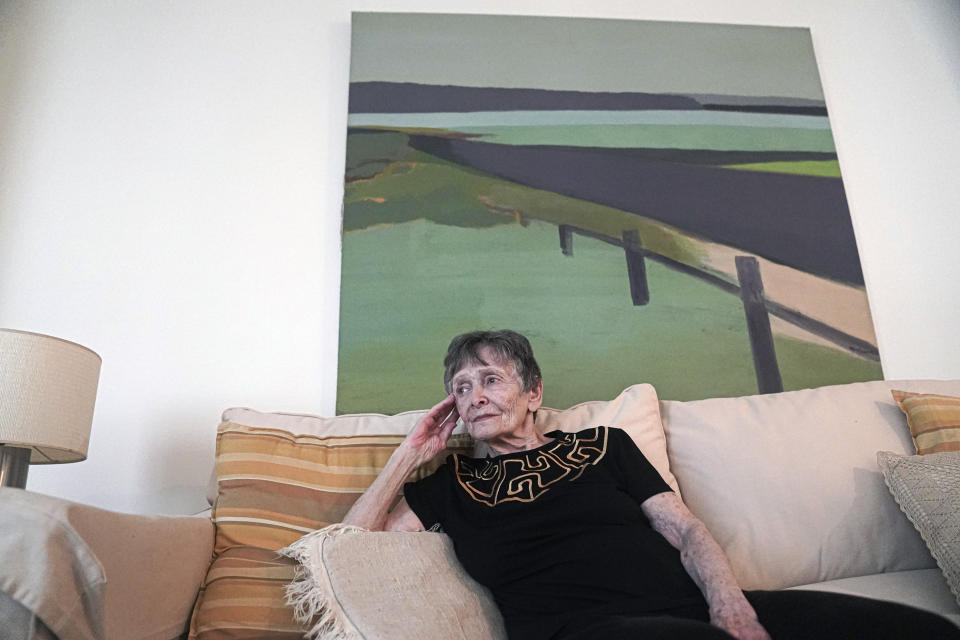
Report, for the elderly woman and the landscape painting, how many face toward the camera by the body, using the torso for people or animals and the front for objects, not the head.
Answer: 2

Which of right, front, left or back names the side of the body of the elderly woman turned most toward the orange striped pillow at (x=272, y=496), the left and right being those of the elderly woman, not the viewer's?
right

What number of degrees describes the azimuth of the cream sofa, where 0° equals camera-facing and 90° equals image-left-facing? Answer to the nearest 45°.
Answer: approximately 0°

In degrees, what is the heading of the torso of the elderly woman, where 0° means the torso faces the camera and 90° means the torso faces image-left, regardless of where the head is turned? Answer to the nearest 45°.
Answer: approximately 0°

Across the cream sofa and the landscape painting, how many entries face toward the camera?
2

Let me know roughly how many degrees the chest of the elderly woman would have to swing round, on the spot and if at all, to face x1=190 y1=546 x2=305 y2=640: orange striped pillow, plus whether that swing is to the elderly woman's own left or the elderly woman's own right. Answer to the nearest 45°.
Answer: approximately 90° to the elderly woman's own right
